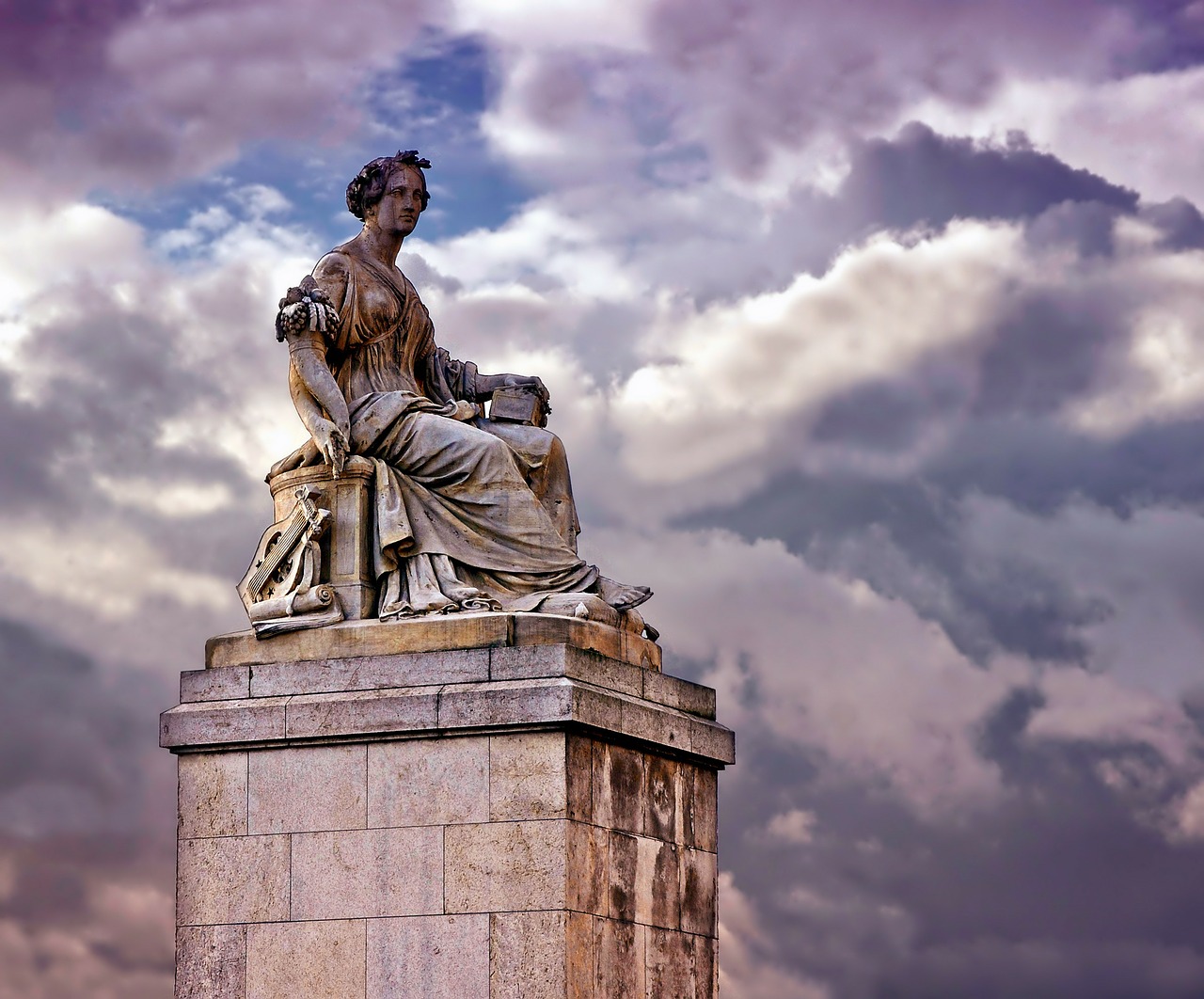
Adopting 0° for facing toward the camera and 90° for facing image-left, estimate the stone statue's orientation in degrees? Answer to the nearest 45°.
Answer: approximately 315°
